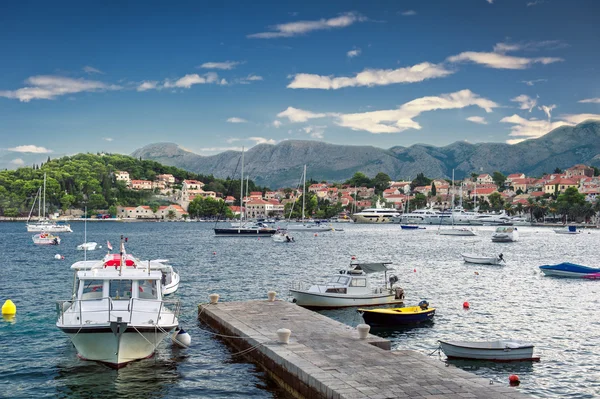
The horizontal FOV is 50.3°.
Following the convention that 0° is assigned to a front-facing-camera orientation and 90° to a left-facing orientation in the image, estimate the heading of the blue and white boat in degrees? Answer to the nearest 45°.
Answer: approximately 90°

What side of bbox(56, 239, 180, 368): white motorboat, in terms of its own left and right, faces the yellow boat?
left

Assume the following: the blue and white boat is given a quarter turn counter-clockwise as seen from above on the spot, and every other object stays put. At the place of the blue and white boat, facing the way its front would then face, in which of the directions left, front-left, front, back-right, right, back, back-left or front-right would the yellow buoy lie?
front-right

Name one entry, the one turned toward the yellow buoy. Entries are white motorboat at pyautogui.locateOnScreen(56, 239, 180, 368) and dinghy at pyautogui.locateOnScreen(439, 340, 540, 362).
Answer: the dinghy

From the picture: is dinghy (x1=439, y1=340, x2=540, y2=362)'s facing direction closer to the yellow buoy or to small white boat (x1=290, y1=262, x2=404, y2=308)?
the yellow buoy

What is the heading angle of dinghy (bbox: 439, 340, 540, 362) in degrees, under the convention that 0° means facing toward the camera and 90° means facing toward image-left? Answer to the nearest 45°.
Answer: approximately 90°

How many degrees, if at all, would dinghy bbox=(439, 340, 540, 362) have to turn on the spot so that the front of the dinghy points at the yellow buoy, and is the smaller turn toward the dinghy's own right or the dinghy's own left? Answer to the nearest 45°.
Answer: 0° — it already faces it

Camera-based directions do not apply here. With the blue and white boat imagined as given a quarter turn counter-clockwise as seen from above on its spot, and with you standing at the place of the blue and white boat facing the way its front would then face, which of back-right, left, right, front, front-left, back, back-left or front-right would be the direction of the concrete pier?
front

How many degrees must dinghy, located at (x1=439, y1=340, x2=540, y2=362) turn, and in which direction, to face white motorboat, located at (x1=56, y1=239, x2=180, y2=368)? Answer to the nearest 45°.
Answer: approximately 45° to its left

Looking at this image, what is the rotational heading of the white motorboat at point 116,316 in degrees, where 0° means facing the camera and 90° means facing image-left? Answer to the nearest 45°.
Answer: approximately 0°

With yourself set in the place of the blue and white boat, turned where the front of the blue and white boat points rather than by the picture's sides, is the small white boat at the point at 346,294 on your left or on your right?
on your left

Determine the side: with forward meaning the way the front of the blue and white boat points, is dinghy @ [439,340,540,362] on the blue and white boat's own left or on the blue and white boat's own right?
on the blue and white boat's own left

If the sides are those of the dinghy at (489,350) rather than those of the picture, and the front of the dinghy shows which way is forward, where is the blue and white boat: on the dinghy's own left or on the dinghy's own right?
on the dinghy's own right

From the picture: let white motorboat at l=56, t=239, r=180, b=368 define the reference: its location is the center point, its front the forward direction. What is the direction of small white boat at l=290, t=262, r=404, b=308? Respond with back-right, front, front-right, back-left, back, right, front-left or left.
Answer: back-left

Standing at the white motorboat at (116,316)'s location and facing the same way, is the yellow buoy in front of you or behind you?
behind
